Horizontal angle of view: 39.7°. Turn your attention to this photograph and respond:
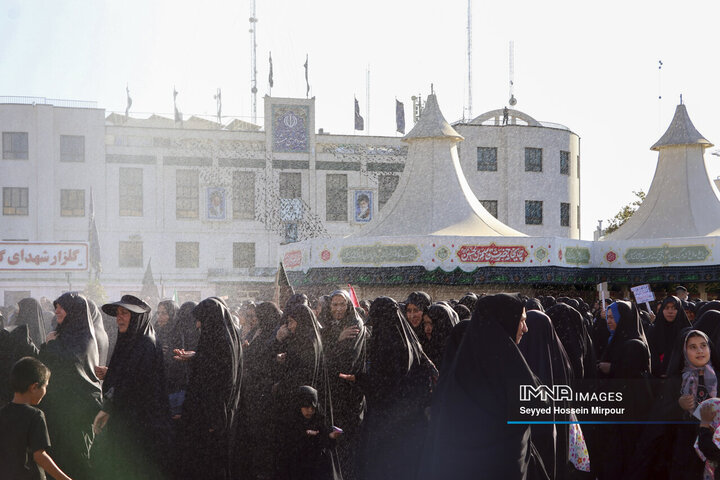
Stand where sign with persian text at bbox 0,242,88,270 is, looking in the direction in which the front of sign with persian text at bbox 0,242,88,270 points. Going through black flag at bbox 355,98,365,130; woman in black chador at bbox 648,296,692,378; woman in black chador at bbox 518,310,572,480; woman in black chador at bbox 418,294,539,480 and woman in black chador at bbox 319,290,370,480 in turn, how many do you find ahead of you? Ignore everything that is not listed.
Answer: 4

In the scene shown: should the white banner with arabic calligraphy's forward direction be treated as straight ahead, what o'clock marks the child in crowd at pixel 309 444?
The child in crowd is roughly at 12 o'clock from the white banner with arabic calligraphy.

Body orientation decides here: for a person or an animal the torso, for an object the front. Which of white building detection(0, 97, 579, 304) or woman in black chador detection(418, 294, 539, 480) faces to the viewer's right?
the woman in black chador

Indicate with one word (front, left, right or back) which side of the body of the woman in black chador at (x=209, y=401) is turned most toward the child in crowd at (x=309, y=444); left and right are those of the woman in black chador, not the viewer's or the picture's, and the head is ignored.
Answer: back

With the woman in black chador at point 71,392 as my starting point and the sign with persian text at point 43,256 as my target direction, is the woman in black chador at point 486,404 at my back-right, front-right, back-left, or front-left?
back-right

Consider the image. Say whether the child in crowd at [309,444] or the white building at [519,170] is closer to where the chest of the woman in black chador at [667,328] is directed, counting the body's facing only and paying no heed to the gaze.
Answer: the child in crowd

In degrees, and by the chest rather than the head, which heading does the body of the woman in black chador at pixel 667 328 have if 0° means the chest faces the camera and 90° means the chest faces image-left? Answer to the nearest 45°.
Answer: approximately 0°

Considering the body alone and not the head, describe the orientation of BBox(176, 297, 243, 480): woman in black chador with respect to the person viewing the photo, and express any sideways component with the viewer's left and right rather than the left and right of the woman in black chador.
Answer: facing to the left of the viewer

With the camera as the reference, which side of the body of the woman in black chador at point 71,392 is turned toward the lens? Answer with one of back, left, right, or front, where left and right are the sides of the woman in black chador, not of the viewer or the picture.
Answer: left
